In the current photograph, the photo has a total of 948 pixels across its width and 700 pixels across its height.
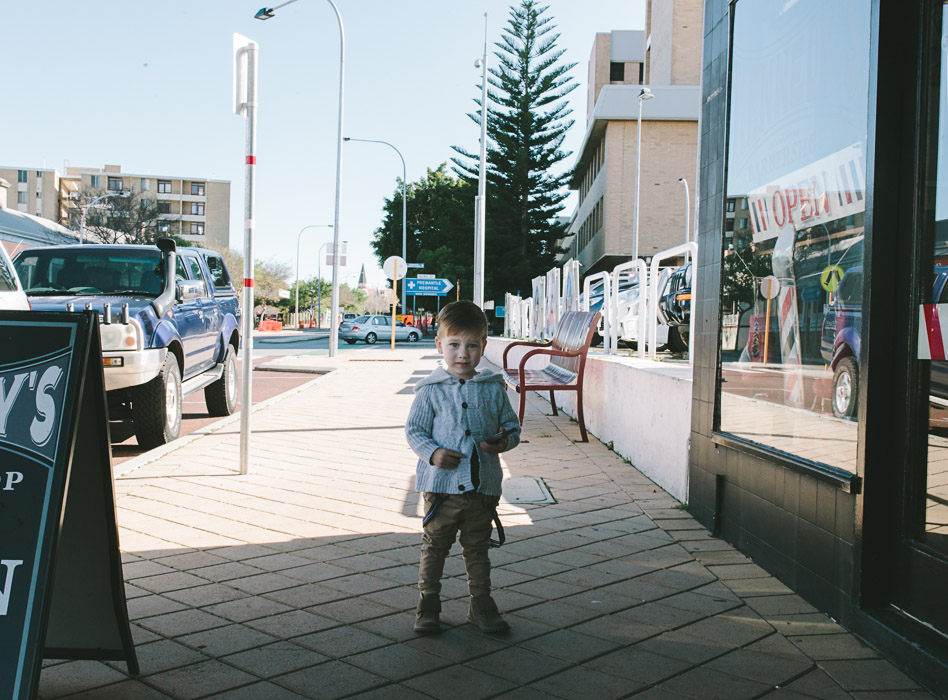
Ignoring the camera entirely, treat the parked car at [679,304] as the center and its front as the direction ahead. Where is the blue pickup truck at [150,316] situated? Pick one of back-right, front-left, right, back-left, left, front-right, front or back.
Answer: front

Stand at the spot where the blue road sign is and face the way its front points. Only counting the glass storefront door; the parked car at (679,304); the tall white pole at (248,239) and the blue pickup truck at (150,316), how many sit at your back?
0

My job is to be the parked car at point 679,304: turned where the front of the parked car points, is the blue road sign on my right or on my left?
on my right

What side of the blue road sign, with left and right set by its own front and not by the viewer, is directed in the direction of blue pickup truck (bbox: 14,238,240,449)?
front

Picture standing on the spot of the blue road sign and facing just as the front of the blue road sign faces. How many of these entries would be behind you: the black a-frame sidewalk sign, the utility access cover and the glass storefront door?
0

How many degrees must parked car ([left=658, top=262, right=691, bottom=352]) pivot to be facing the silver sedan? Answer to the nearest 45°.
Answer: approximately 90° to its right

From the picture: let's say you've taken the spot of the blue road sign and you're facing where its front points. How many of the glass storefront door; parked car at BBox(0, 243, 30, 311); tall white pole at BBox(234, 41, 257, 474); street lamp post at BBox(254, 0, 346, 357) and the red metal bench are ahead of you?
5

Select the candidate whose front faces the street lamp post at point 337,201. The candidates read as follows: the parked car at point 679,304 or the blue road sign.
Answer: the blue road sign

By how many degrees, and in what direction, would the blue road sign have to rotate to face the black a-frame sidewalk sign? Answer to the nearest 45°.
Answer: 0° — it already faces it

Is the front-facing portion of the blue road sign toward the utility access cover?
yes

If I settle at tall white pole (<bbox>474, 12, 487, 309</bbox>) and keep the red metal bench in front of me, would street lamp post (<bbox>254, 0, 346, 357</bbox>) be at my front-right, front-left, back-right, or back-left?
front-right

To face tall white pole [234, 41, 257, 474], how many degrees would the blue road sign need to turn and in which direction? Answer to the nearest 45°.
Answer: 0° — it already faces it

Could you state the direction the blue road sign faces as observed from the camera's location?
facing the viewer

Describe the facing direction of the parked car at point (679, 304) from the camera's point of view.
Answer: facing the viewer and to the left of the viewer

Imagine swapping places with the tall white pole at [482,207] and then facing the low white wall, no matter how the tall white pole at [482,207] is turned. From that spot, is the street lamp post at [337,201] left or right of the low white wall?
right

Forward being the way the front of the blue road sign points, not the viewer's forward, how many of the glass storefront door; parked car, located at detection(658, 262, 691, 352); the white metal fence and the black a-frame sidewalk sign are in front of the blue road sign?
4
